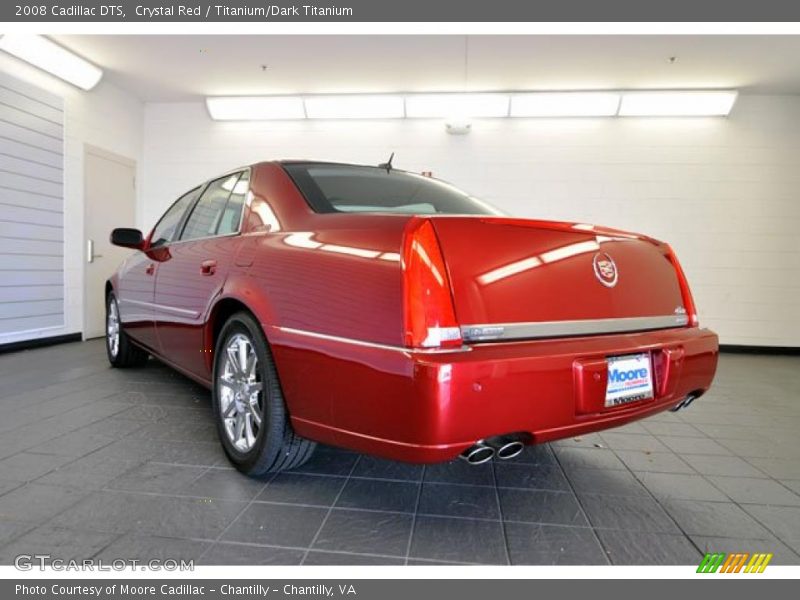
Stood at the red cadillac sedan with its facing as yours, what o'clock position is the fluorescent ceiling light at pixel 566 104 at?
The fluorescent ceiling light is roughly at 2 o'clock from the red cadillac sedan.

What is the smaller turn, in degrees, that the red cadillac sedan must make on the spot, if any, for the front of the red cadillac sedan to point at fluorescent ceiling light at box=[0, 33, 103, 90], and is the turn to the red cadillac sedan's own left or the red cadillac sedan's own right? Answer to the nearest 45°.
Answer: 0° — it already faces it

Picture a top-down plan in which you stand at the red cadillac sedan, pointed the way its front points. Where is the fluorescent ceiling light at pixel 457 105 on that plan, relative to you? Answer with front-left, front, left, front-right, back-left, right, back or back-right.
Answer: front-right

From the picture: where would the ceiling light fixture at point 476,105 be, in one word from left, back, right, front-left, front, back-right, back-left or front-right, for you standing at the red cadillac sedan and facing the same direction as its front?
front-right

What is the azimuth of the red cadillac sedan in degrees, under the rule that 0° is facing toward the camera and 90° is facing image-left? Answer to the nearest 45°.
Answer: approximately 135°
